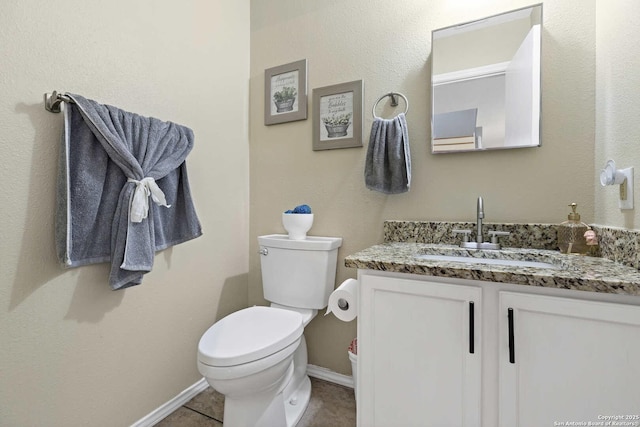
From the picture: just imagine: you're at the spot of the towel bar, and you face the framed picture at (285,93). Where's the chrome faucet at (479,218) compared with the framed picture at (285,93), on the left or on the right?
right

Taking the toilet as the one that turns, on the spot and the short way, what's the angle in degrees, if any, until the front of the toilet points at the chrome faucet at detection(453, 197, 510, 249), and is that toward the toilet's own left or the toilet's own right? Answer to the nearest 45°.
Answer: approximately 135° to the toilet's own left

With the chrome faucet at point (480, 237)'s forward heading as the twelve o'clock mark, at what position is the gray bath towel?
The gray bath towel is roughly at 2 o'clock from the chrome faucet.

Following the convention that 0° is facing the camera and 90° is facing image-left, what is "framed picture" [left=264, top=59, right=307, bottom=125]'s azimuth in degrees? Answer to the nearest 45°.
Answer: approximately 45°

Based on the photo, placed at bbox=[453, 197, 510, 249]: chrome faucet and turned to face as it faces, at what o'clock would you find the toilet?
The toilet is roughly at 2 o'clock from the chrome faucet.
